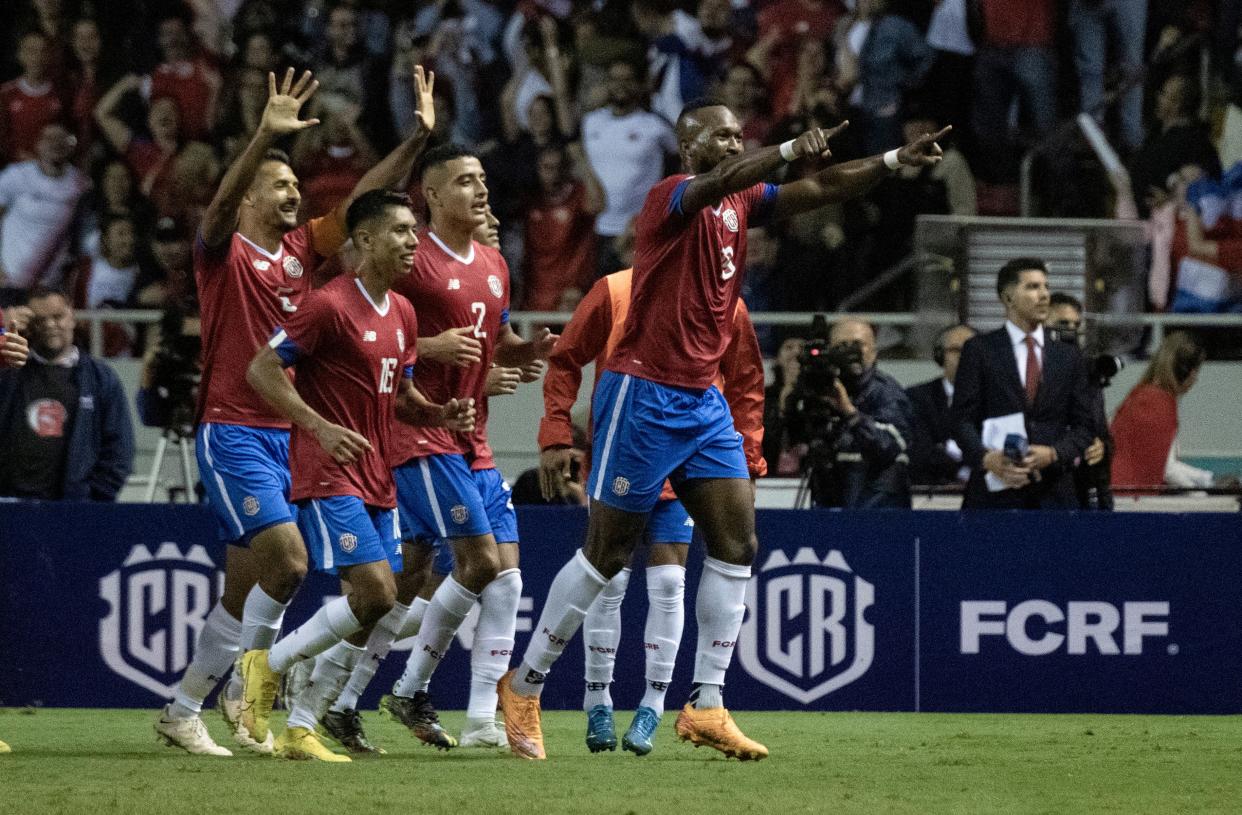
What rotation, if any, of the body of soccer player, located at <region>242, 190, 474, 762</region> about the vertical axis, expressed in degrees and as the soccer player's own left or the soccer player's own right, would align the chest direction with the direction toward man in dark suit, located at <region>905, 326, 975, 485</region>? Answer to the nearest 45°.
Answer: approximately 90° to the soccer player's own left

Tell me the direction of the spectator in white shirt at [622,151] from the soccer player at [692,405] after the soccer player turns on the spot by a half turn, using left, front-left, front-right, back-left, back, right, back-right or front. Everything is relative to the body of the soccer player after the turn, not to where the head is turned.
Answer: front-right

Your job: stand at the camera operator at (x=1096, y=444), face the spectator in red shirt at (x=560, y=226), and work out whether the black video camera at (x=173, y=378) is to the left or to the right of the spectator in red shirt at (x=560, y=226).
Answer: left

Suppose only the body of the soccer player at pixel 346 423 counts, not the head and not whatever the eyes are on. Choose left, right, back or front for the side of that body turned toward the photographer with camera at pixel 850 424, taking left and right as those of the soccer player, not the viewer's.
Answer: left

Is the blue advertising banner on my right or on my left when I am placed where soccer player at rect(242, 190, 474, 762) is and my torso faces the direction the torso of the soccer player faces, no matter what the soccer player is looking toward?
on my left

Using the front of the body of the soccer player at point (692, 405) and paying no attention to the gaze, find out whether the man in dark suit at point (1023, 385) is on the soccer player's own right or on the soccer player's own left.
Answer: on the soccer player's own left

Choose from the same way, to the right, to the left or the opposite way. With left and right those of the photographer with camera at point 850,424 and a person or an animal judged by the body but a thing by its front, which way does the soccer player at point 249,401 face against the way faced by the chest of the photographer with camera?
to the left

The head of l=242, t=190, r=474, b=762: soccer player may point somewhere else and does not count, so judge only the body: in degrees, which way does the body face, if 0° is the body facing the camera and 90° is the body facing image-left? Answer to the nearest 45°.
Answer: approximately 315°

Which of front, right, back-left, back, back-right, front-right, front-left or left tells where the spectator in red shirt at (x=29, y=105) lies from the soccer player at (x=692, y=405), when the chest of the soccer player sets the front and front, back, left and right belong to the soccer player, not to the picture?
back
